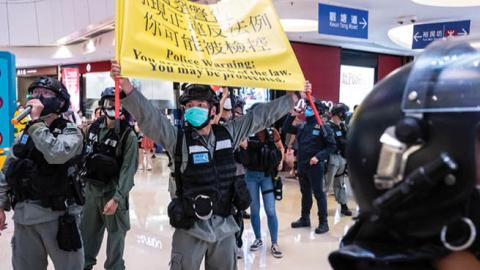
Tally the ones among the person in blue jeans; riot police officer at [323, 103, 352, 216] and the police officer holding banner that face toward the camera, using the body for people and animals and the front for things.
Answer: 2

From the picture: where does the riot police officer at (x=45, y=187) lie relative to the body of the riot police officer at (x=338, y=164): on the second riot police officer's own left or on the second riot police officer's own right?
on the second riot police officer's own right

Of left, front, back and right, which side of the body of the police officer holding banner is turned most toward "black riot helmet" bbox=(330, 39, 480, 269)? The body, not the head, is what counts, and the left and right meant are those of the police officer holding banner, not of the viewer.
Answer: front

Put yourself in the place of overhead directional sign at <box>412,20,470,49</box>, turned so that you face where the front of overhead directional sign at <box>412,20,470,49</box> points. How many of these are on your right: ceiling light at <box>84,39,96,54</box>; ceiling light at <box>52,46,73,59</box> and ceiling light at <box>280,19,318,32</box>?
3

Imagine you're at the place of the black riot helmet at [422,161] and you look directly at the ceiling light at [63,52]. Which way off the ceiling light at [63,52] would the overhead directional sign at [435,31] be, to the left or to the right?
right

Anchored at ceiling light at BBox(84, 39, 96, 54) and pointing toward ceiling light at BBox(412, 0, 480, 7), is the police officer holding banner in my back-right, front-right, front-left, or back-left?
front-right

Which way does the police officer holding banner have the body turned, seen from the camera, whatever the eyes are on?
toward the camera

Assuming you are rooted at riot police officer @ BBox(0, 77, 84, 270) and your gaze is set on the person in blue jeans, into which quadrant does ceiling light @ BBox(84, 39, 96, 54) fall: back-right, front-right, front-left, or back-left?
front-left

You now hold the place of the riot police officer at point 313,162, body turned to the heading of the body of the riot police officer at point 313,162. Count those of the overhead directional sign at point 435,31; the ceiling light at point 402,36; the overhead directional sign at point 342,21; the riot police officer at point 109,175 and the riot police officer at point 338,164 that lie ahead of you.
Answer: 1

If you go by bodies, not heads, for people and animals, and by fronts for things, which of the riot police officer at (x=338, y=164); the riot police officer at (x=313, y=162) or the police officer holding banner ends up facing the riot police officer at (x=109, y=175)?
the riot police officer at (x=313, y=162)

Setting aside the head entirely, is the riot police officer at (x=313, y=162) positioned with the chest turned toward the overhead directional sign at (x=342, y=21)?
no

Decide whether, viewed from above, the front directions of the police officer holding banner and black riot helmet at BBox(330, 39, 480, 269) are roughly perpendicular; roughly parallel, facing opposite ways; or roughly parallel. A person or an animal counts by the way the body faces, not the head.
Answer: roughly perpendicular
